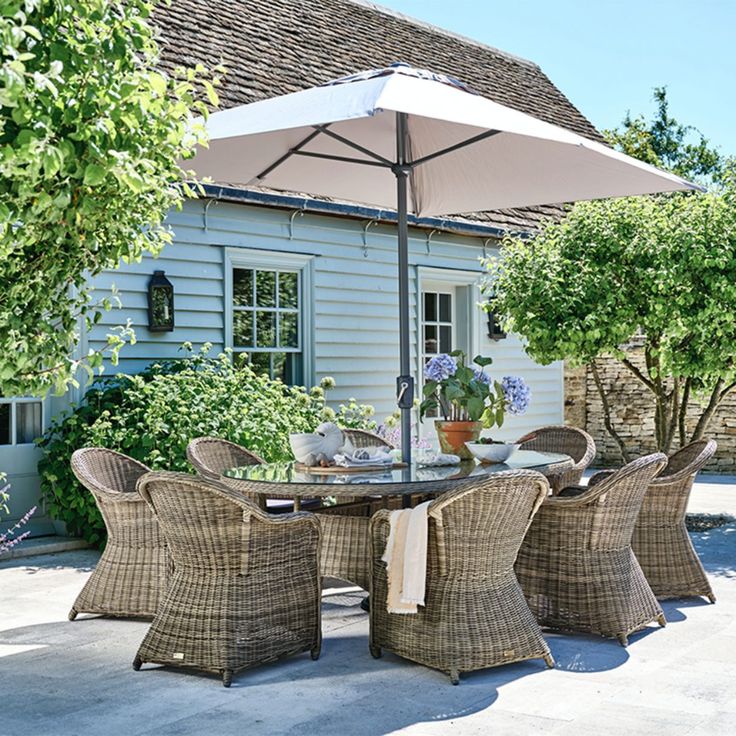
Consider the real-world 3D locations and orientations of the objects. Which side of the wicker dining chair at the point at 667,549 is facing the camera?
left

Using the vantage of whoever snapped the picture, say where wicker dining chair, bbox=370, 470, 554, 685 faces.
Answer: facing away from the viewer and to the left of the viewer

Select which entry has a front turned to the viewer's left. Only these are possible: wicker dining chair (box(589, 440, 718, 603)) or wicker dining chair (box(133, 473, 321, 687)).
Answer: wicker dining chair (box(589, 440, 718, 603))

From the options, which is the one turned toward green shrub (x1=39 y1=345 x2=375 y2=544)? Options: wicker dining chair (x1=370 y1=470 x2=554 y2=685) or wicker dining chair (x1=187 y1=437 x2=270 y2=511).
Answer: wicker dining chair (x1=370 y1=470 x2=554 y2=685)

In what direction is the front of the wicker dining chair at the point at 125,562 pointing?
to the viewer's right

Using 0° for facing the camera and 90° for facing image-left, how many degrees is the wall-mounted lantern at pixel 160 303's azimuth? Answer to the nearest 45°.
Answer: approximately 315°

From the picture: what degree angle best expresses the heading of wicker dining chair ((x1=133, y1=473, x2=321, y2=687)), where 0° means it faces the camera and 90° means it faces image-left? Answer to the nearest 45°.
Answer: approximately 225°

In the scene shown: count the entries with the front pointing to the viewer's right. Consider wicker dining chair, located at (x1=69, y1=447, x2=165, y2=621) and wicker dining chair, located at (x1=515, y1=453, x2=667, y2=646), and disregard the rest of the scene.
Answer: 1

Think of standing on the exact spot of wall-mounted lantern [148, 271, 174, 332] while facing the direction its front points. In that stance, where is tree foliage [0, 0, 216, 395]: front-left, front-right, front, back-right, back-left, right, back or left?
front-right

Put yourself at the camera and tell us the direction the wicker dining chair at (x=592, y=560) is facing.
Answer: facing away from the viewer and to the left of the viewer
